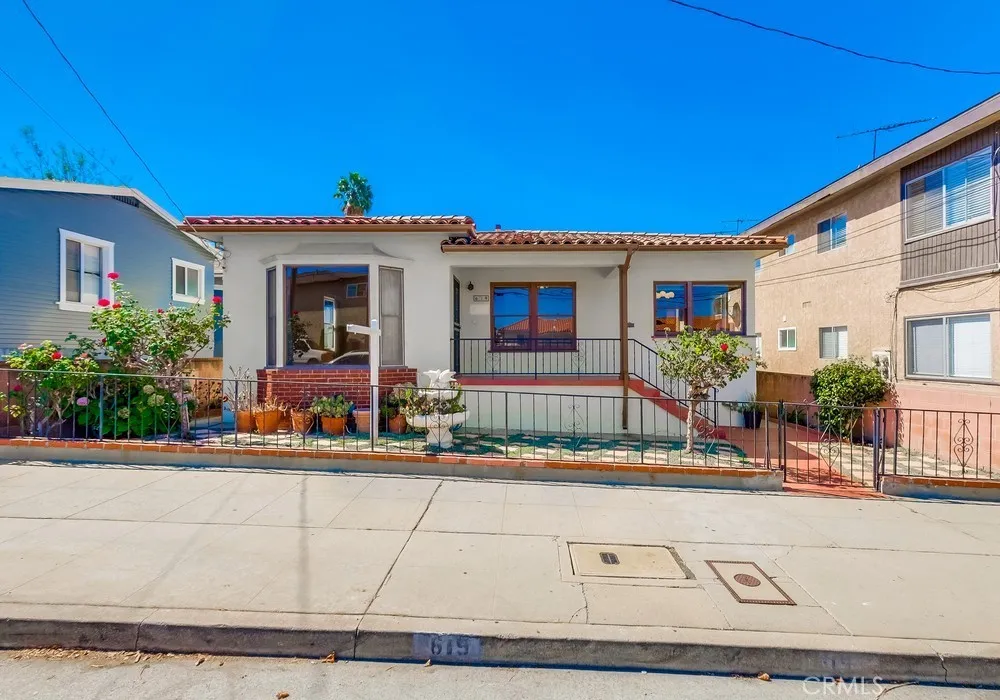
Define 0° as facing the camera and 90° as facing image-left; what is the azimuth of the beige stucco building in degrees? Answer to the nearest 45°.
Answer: approximately 315°

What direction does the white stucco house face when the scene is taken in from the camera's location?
facing the viewer

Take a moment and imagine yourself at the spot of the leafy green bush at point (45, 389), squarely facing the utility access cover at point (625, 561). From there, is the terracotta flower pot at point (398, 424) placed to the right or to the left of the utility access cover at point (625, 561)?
left

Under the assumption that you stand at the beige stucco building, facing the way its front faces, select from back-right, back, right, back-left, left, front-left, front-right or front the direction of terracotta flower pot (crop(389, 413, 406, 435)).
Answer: right

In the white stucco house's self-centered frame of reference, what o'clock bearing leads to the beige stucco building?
The beige stucco building is roughly at 9 o'clock from the white stucco house.

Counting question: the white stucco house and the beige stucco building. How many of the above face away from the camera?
0

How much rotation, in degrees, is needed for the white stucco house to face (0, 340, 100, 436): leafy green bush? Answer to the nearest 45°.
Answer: approximately 90° to its right

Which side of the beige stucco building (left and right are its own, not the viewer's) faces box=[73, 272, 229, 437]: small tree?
right

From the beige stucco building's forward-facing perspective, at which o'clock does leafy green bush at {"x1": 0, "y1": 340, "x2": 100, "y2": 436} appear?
The leafy green bush is roughly at 3 o'clock from the beige stucco building.

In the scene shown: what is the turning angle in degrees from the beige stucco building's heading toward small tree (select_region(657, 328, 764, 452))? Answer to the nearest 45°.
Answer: approximately 90° to its right

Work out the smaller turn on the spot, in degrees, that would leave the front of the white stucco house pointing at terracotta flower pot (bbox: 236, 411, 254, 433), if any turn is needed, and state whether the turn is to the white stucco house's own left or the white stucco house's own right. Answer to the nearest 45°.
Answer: approximately 90° to the white stucco house's own right

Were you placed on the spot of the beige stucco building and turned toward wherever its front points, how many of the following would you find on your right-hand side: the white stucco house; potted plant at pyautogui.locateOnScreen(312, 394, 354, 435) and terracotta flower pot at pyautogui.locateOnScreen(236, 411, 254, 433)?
3

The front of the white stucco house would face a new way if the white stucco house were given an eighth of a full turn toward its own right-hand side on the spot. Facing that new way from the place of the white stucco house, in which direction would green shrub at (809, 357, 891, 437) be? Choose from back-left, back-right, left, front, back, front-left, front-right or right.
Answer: back-left

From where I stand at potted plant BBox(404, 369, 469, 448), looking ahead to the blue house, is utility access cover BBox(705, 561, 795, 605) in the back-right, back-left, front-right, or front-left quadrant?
back-left

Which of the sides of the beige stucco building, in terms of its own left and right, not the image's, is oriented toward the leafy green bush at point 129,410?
right
